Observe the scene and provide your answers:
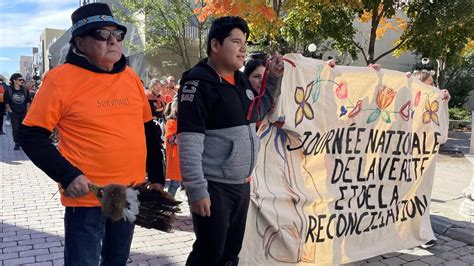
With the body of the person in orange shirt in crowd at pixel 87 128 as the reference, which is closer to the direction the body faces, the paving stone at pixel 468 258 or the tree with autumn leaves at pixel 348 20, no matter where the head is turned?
the paving stone

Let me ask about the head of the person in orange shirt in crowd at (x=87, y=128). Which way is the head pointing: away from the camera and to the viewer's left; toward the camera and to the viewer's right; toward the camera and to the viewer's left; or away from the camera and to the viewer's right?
toward the camera and to the viewer's right

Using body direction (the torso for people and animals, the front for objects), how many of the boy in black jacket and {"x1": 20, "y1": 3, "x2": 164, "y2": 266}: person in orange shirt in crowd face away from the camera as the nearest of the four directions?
0

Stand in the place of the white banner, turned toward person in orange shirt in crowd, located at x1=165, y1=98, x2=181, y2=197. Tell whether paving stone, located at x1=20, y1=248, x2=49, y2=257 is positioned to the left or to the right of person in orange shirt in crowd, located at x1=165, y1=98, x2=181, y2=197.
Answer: left

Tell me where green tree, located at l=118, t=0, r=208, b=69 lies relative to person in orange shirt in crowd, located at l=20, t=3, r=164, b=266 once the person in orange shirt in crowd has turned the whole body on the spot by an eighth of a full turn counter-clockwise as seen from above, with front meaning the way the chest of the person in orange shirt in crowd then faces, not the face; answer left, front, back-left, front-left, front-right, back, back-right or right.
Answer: left

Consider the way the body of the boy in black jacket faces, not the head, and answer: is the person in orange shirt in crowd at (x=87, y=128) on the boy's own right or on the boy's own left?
on the boy's own right

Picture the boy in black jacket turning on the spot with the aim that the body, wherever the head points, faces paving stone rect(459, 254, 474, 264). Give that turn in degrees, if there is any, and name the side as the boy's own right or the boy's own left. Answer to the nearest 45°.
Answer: approximately 90° to the boy's own left

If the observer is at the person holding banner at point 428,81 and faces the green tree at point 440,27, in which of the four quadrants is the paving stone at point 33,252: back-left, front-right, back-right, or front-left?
back-left

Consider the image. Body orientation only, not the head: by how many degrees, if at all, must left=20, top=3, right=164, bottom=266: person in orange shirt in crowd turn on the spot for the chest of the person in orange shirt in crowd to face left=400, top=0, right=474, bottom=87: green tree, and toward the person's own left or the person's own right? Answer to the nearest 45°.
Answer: approximately 90° to the person's own left

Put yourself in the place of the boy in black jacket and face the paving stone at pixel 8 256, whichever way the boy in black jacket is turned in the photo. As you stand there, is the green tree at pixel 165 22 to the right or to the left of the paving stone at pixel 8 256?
right

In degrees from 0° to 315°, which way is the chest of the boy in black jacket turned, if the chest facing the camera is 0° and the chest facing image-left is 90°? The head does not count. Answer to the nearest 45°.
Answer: approximately 315°

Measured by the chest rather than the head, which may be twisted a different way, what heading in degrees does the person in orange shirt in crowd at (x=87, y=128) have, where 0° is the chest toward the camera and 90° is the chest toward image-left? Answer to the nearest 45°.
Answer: approximately 315°
